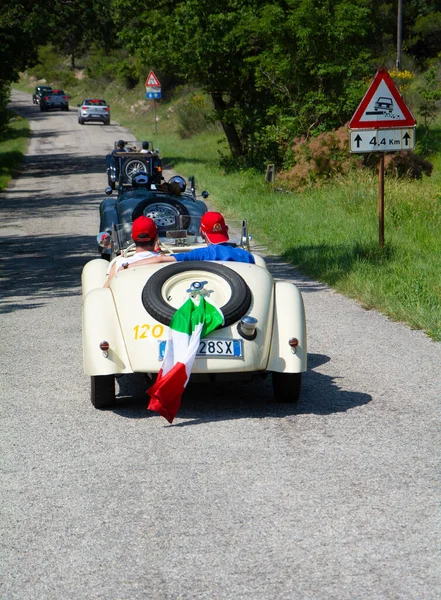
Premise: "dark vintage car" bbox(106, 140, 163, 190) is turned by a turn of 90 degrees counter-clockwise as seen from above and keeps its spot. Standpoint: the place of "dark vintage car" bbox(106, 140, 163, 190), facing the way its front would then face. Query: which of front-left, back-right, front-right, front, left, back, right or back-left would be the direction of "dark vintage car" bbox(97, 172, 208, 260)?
left

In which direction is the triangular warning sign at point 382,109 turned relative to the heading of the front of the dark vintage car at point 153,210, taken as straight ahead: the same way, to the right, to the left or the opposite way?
the opposite way

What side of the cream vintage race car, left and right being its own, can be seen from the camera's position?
back

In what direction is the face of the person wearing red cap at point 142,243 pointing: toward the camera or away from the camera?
away from the camera

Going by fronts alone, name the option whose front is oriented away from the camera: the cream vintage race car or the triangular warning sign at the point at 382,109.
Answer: the cream vintage race car

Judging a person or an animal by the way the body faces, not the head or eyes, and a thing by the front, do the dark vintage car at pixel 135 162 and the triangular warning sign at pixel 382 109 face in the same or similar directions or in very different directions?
very different directions

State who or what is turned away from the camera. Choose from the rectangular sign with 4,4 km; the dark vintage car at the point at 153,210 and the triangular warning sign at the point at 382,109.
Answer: the dark vintage car

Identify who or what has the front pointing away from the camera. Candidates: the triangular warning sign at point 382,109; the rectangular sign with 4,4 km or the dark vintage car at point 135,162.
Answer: the dark vintage car

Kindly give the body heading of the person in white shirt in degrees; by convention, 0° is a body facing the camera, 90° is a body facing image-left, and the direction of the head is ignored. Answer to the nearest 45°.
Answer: approximately 180°

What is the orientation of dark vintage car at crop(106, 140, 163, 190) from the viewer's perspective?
away from the camera
